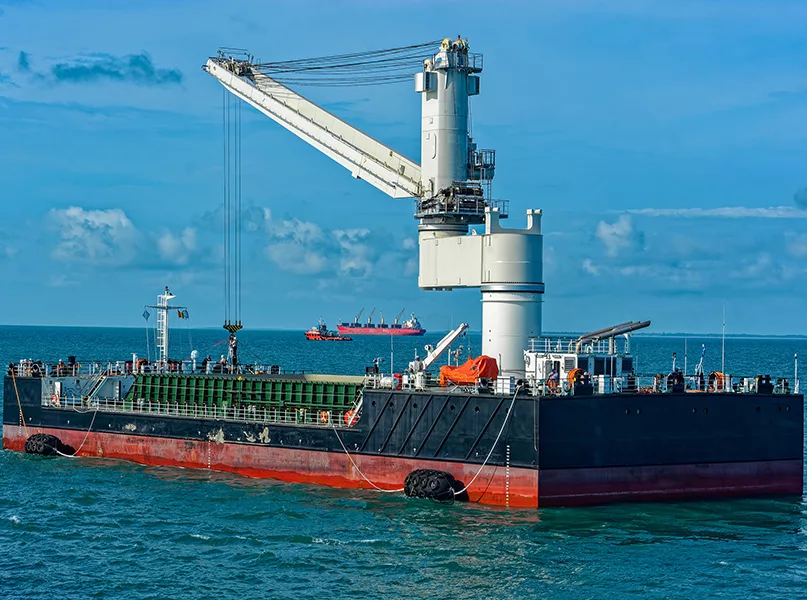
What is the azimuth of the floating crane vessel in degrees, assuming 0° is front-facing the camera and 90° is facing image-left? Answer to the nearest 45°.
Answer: approximately 135°
